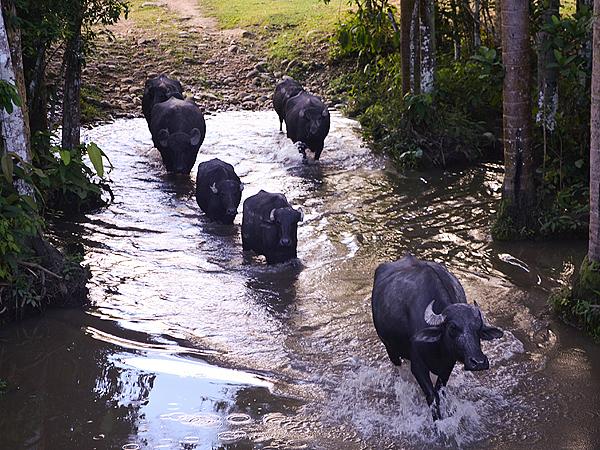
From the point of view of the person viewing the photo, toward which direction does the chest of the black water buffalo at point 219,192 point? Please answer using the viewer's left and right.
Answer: facing the viewer and to the right of the viewer

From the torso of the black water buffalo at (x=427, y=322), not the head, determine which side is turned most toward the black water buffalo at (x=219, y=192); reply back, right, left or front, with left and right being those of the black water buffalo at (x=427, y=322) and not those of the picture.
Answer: back

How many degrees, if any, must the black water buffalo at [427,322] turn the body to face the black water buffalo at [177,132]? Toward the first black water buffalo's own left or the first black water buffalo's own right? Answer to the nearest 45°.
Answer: approximately 180°

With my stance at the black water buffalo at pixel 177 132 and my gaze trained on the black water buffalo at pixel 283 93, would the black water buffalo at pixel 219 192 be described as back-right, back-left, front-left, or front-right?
back-right

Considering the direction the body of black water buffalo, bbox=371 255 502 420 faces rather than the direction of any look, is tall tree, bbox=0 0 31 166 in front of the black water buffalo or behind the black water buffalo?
behind

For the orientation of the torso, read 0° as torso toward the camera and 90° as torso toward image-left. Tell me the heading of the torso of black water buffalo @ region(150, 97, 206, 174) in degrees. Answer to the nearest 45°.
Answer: approximately 0°
